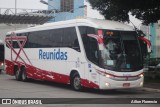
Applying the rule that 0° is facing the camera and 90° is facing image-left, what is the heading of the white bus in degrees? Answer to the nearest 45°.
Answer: approximately 315°
